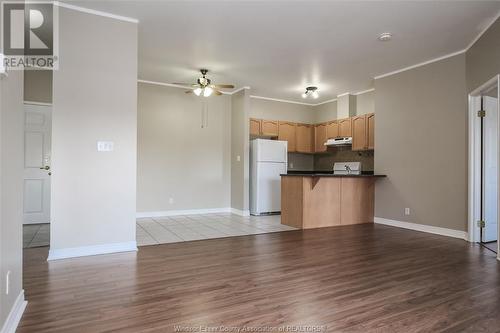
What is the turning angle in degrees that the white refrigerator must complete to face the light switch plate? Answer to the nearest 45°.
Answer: approximately 90° to its right

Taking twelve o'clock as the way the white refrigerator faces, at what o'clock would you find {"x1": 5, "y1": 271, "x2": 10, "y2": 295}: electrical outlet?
The electrical outlet is roughly at 2 o'clock from the white refrigerator.

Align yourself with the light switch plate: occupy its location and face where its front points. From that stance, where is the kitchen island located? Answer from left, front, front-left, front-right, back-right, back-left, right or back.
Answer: left

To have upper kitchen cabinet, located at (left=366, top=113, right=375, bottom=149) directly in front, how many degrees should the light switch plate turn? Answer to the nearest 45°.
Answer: approximately 90° to its left

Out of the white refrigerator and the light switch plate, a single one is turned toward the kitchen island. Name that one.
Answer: the white refrigerator

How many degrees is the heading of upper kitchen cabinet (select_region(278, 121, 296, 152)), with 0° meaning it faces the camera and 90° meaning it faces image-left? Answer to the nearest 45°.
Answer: approximately 315°

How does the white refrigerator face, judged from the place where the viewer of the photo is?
facing the viewer and to the right of the viewer

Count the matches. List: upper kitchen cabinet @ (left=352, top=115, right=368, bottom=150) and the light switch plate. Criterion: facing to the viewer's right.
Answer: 0
